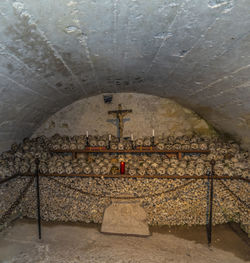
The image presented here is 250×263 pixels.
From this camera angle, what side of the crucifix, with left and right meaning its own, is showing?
front

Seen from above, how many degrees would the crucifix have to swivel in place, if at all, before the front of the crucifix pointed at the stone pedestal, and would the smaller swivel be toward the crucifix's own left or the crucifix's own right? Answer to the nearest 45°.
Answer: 0° — it already faces it
